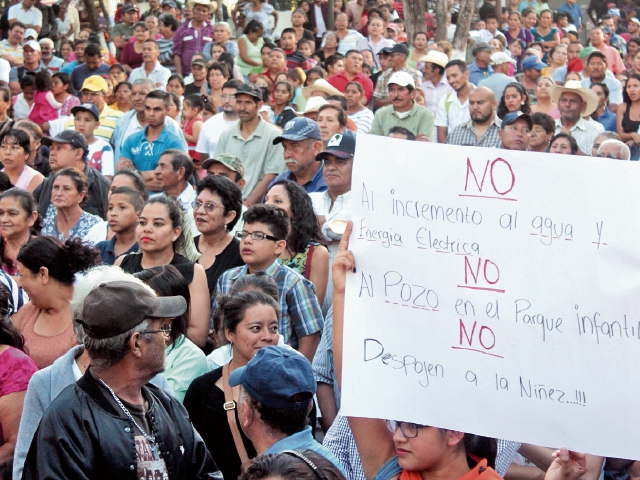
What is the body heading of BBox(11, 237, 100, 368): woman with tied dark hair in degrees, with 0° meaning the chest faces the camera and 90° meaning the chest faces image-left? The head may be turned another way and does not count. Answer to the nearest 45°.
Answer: approximately 45°

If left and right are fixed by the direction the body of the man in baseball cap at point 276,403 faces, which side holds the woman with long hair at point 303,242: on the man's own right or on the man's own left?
on the man's own right

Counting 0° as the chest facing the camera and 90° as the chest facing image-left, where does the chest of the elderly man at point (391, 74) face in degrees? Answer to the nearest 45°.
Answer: approximately 45°

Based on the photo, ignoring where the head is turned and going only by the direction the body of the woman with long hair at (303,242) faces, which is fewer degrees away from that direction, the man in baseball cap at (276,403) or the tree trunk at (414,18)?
the man in baseball cap
